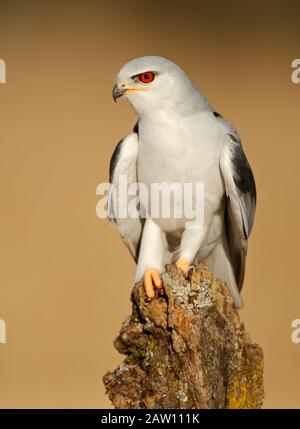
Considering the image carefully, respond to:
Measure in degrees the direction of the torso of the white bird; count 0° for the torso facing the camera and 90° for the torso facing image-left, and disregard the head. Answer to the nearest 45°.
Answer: approximately 45°
